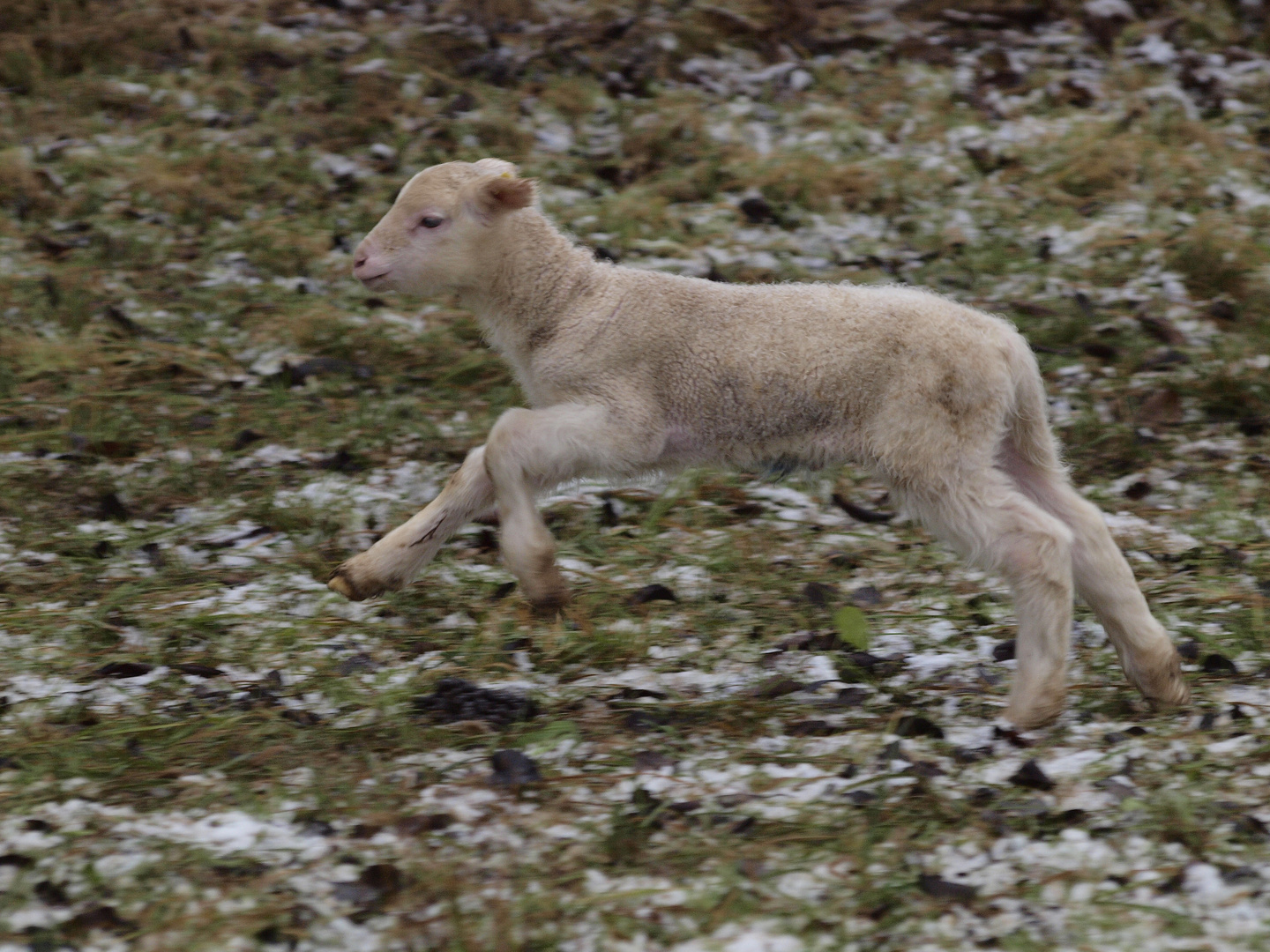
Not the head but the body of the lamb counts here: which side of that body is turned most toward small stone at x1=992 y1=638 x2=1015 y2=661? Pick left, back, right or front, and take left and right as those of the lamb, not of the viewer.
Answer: back

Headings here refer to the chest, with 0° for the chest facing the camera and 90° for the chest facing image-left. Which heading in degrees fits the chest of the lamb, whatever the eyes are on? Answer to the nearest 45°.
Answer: approximately 90°

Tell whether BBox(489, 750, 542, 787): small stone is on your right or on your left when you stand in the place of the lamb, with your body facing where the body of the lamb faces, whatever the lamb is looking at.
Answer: on your left

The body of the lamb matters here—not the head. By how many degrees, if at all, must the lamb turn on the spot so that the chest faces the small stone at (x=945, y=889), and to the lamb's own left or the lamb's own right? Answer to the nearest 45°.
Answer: approximately 90° to the lamb's own left
